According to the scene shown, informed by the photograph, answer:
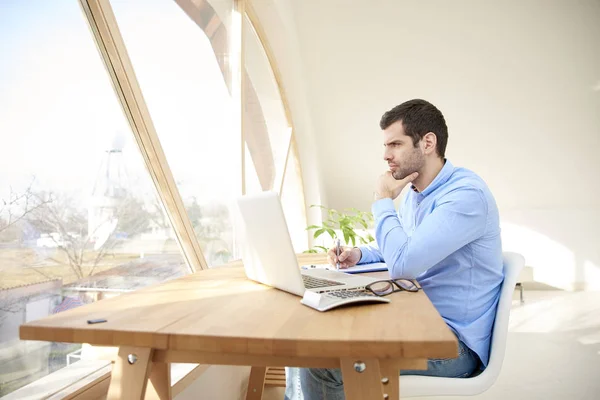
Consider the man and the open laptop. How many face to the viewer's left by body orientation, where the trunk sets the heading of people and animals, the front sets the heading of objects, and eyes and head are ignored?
1

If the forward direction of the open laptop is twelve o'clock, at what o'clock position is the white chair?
The white chair is roughly at 1 o'clock from the open laptop.

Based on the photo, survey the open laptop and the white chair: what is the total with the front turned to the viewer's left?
1

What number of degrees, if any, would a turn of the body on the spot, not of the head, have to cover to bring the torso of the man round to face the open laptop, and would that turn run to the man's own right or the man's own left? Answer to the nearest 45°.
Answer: approximately 45° to the man's own left

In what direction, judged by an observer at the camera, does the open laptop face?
facing away from the viewer and to the right of the viewer

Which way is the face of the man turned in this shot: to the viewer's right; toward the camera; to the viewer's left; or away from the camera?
to the viewer's left

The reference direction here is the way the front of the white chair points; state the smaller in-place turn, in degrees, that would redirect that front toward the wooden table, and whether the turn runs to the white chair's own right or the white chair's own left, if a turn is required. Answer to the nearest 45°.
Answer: approximately 45° to the white chair's own left

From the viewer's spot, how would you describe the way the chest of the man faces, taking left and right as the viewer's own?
facing to the left of the viewer

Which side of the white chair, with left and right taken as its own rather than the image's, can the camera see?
left
